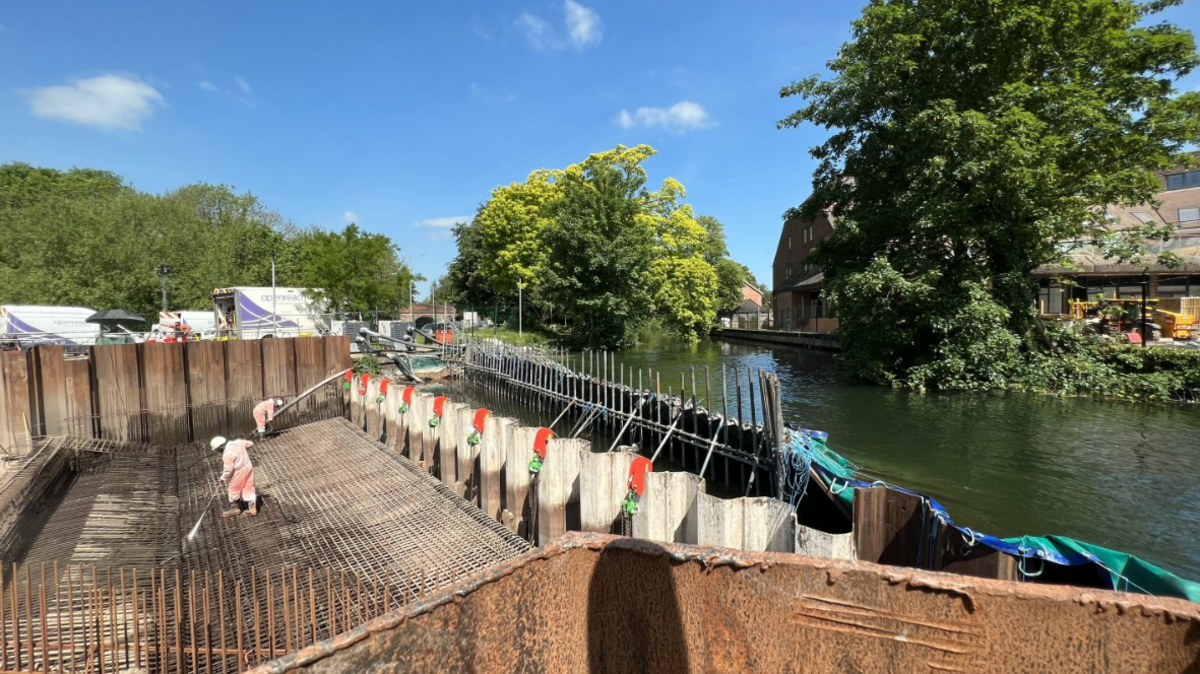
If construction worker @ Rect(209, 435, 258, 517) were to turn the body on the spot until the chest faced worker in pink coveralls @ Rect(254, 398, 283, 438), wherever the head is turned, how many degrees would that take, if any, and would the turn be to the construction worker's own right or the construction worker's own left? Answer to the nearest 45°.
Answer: approximately 135° to the construction worker's own right

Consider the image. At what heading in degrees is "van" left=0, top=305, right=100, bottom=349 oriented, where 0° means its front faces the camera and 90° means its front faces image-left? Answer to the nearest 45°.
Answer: approximately 270°

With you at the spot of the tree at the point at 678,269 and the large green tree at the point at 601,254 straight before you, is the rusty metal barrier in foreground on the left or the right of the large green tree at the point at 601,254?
left

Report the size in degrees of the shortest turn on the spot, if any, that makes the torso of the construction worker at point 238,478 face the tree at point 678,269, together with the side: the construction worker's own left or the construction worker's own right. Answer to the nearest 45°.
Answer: approximately 180°

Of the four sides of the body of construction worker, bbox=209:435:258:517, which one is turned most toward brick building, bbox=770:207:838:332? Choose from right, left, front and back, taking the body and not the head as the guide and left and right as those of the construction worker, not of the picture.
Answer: back

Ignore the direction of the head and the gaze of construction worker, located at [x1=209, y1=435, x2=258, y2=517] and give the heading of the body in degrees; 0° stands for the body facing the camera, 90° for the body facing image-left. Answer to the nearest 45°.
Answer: approximately 45°

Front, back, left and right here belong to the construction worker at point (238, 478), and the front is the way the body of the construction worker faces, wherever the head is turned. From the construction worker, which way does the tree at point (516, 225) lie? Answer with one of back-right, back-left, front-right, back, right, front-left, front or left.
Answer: back

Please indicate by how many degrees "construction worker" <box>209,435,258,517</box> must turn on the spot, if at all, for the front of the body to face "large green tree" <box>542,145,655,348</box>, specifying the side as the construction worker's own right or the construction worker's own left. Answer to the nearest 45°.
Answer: approximately 180°

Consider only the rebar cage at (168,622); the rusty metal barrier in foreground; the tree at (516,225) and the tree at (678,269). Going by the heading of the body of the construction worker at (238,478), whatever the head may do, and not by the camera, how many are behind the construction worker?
2

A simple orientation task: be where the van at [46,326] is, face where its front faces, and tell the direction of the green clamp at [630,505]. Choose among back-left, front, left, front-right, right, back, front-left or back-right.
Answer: right

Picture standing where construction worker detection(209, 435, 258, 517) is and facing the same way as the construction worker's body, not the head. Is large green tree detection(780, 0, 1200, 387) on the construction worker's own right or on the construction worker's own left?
on the construction worker's own left
